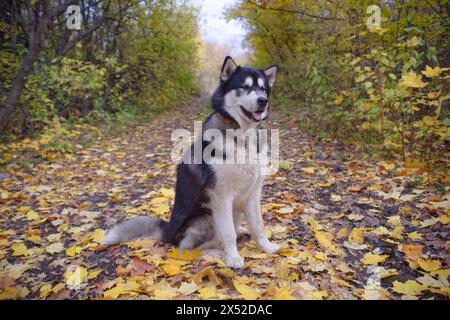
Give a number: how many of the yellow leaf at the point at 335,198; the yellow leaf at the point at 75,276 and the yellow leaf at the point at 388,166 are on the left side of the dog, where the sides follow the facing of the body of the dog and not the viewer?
2

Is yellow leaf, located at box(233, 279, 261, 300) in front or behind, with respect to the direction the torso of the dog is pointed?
in front

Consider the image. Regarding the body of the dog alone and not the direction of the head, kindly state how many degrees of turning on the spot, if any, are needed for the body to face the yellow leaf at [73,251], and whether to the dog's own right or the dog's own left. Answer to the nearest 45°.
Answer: approximately 135° to the dog's own right

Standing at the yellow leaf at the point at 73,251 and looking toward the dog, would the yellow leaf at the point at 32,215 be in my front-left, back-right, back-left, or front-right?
back-left

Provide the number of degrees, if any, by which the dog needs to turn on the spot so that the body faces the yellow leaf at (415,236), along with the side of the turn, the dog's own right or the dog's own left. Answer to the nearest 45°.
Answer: approximately 45° to the dog's own left

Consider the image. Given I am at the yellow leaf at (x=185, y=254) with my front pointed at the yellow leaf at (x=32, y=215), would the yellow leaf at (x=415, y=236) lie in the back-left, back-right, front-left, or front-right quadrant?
back-right

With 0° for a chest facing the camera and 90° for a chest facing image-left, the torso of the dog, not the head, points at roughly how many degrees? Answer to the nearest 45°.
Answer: approximately 315°

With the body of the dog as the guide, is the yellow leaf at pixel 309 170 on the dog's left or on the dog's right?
on the dog's left

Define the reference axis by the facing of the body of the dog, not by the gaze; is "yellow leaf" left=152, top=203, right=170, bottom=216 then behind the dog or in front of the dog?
behind

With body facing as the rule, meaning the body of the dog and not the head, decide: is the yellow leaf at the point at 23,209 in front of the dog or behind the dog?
behind

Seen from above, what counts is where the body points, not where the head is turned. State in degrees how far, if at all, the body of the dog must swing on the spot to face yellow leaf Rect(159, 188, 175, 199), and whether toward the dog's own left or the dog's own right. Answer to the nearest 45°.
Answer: approximately 135° to the dog's own left
